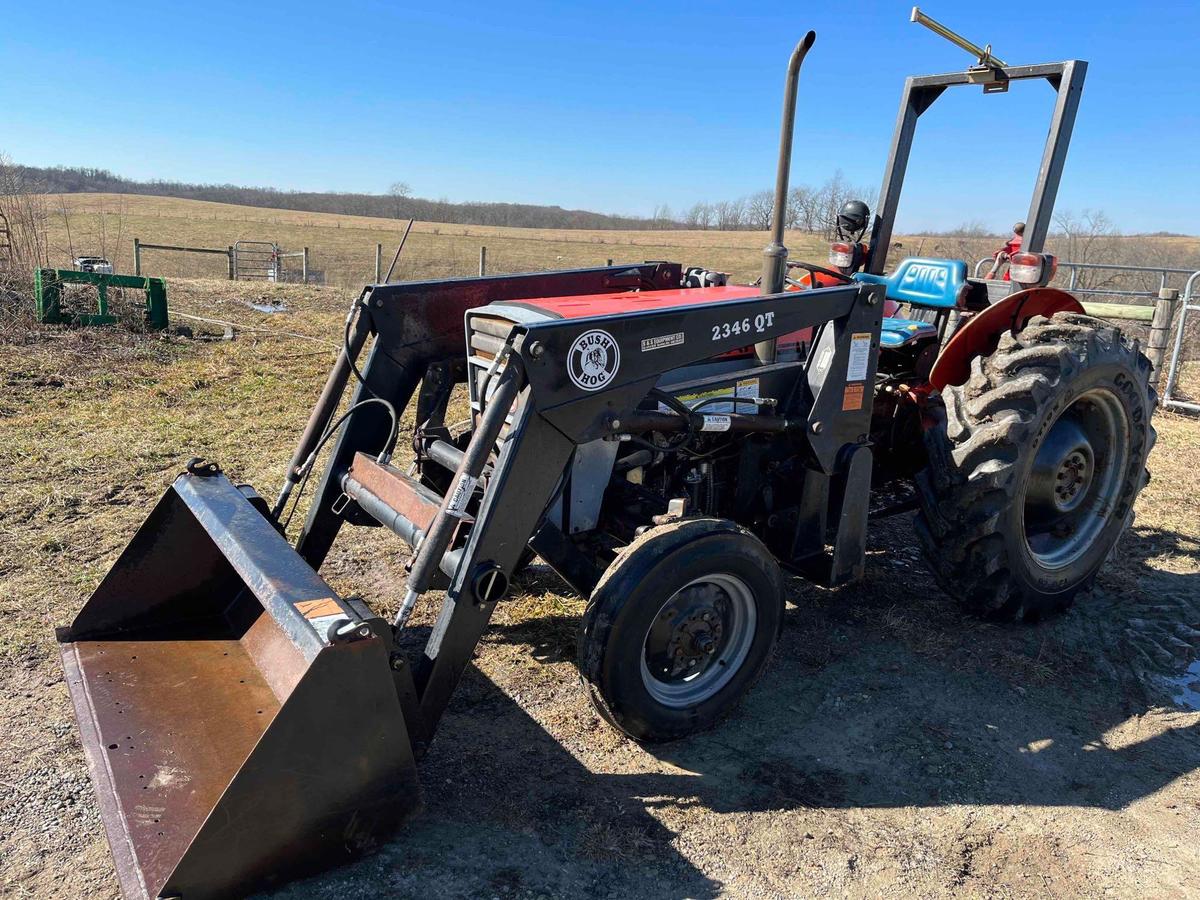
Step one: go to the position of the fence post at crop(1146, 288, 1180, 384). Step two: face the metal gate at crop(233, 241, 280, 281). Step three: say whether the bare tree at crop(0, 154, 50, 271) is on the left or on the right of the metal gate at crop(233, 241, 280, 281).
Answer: left

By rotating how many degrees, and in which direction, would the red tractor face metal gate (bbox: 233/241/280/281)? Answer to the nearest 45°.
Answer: approximately 90° to its right

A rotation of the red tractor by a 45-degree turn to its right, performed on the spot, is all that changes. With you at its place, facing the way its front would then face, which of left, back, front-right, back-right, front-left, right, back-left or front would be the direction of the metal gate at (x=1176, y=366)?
back-right

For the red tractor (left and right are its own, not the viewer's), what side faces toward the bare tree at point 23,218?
right

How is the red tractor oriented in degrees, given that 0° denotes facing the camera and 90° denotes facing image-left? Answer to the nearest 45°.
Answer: approximately 45°

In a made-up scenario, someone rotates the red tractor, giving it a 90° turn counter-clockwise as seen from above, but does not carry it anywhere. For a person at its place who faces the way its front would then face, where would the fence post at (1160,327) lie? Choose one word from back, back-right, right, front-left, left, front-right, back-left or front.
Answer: left
